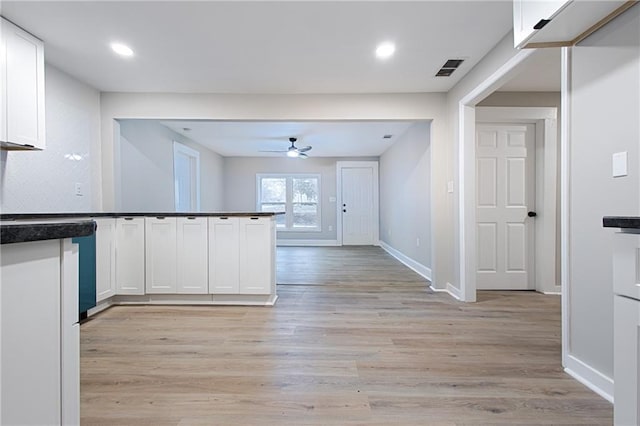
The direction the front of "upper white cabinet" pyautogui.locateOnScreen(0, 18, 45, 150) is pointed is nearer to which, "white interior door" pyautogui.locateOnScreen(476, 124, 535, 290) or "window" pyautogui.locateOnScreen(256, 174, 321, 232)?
the white interior door

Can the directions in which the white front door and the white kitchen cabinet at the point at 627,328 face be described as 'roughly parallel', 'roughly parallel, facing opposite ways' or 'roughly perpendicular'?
roughly perpendicular

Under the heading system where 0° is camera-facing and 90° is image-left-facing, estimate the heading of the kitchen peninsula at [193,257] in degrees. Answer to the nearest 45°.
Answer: approximately 0°

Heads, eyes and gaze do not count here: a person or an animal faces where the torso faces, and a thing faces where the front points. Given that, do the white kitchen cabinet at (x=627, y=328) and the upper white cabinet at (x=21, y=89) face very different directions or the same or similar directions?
very different directions

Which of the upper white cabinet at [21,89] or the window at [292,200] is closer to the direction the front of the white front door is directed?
the upper white cabinet

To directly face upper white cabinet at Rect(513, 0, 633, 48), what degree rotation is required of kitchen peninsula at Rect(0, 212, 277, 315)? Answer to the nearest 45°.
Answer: approximately 45° to its left

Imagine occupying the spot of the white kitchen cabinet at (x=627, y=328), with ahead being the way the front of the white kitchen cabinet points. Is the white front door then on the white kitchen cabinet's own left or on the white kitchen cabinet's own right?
on the white kitchen cabinet's own right

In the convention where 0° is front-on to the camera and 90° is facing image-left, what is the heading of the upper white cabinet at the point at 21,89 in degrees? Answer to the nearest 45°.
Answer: approximately 315°

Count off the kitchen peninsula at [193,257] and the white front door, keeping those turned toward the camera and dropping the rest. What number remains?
2
